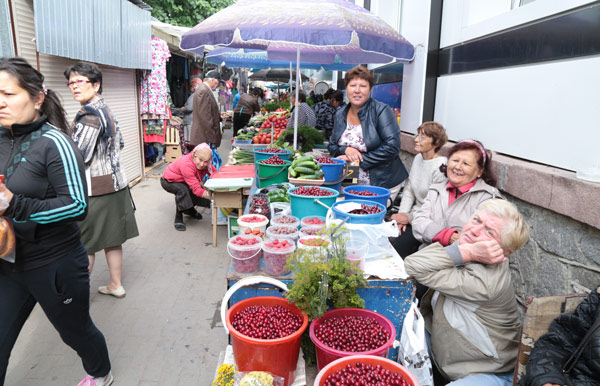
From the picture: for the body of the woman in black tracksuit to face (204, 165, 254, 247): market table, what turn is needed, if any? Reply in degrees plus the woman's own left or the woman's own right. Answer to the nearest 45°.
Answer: approximately 180°

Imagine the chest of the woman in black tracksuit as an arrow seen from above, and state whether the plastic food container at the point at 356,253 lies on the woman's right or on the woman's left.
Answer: on the woman's left

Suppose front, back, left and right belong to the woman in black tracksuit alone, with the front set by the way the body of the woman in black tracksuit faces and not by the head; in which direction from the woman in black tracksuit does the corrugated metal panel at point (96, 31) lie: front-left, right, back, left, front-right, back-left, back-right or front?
back-right

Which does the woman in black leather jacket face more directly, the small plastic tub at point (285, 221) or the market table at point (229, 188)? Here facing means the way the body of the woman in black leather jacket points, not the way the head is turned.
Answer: the small plastic tub

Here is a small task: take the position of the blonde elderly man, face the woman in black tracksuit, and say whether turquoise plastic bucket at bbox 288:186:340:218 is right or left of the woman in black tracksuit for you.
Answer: right

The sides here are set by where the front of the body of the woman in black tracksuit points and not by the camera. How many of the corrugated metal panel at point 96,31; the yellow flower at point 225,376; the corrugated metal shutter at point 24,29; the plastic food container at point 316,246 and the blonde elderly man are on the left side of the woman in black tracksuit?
3

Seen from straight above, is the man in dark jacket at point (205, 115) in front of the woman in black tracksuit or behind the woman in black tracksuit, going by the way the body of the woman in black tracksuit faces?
behind

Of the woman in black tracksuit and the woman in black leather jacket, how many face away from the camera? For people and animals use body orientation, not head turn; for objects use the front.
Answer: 0

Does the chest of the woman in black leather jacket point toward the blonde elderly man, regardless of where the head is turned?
no

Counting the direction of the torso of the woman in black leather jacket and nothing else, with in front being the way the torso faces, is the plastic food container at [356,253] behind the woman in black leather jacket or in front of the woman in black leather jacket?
in front

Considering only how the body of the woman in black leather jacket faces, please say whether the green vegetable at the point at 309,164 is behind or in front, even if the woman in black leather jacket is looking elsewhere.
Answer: in front

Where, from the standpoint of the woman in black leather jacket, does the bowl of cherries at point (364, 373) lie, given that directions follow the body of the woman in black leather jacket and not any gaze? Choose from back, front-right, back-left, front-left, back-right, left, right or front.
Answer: front-left

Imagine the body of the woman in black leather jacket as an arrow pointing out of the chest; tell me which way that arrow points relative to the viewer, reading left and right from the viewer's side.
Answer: facing the viewer and to the left of the viewer

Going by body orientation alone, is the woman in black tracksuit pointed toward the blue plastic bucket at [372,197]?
no

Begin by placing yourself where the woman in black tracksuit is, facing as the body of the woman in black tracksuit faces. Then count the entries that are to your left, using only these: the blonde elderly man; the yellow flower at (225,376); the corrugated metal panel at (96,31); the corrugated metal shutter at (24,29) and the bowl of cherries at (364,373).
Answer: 3

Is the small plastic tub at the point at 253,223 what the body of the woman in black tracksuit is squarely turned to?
no

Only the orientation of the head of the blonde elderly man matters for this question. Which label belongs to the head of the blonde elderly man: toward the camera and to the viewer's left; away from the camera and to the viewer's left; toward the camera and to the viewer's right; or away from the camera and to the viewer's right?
toward the camera and to the viewer's left

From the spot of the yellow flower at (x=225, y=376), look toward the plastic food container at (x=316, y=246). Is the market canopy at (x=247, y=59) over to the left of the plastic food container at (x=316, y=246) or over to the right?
left
